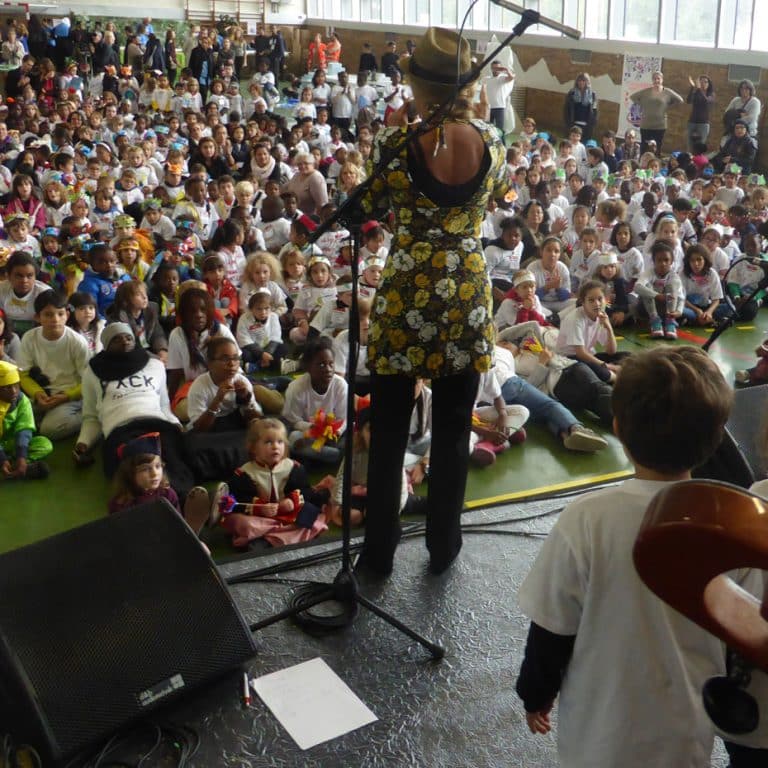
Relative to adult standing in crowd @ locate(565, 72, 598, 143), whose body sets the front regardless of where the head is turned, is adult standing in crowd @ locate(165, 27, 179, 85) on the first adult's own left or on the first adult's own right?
on the first adult's own right

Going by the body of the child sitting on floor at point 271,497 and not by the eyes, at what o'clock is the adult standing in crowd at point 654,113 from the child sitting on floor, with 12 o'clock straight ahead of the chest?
The adult standing in crowd is roughly at 7 o'clock from the child sitting on floor.

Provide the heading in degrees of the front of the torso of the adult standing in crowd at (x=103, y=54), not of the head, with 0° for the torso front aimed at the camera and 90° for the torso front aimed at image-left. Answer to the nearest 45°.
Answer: approximately 0°

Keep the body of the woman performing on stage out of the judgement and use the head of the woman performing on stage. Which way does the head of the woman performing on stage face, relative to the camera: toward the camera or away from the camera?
away from the camera

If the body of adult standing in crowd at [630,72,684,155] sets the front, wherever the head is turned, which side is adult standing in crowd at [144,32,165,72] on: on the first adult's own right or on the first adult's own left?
on the first adult's own right

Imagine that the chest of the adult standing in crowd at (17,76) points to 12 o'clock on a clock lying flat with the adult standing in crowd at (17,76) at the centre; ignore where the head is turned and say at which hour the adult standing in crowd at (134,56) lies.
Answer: the adult standing in crowd at (134,56) is roughly at 9 o'clock from the adult standing in crowd at (17,76).

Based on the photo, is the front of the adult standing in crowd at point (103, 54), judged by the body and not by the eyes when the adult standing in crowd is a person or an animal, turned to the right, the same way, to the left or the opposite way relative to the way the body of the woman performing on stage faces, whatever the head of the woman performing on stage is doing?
the opposite way

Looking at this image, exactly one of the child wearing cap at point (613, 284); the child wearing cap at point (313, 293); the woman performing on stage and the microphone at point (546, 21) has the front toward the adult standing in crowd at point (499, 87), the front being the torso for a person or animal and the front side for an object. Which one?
the woman performing on stage

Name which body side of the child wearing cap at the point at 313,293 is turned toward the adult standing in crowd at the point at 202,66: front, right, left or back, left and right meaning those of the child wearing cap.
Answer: back

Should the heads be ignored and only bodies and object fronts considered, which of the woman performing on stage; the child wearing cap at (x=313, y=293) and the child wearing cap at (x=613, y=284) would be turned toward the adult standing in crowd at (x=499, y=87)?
the woman performing on stage

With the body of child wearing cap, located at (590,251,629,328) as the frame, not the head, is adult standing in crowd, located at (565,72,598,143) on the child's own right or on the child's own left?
on the child's own right

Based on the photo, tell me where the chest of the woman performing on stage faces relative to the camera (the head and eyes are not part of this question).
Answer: away from the camera
